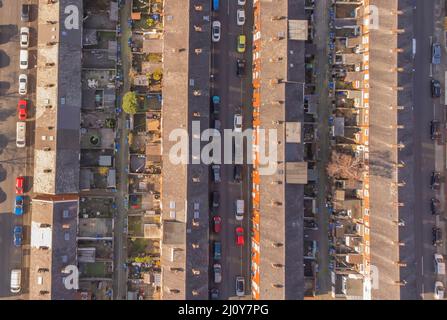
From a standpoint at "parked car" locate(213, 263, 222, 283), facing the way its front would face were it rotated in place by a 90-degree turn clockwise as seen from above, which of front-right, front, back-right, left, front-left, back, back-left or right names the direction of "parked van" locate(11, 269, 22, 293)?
back

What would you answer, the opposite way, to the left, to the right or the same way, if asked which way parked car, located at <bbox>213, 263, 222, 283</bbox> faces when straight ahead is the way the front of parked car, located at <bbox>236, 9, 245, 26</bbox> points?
the opposite way

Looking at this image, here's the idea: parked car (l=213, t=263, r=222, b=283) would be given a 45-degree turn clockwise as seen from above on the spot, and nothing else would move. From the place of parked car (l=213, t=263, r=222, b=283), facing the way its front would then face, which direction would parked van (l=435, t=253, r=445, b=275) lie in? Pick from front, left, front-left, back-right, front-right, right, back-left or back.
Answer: front-right

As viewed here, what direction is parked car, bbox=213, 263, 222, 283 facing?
away from the camera

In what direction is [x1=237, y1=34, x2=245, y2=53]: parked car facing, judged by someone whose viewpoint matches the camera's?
facing the viewer
